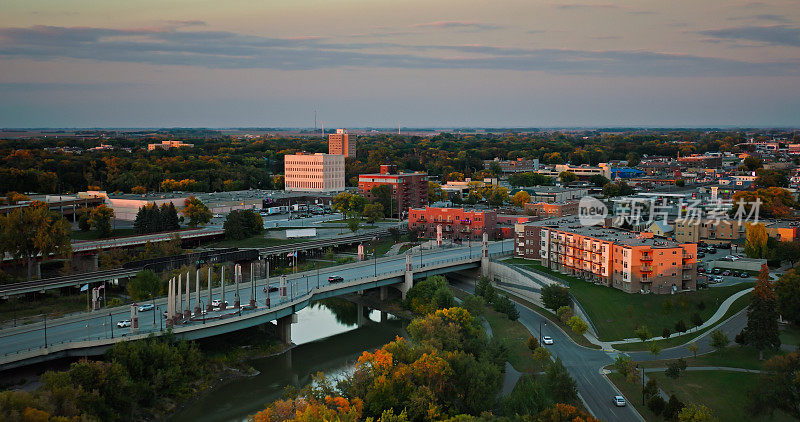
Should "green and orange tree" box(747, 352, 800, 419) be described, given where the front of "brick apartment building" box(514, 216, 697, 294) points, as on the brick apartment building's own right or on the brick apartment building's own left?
on the brick apartment building's own left

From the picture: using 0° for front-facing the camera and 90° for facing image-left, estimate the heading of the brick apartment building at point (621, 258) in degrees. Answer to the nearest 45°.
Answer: approximately 45°

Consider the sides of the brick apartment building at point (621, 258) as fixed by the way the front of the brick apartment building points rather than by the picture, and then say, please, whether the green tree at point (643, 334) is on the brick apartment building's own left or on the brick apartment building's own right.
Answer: on the brick apartment building's own left

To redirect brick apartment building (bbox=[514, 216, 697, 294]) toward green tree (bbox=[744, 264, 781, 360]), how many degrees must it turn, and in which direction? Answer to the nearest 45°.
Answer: approximately 90° to its left
